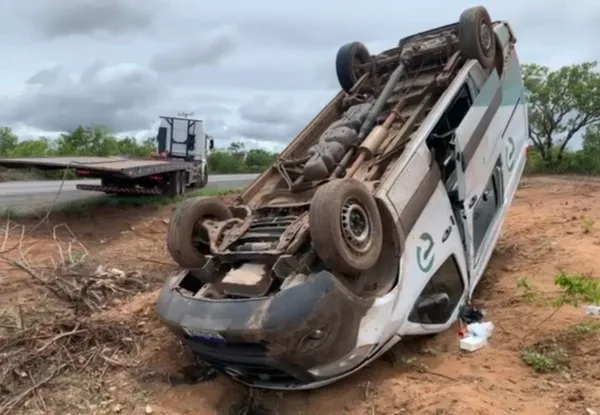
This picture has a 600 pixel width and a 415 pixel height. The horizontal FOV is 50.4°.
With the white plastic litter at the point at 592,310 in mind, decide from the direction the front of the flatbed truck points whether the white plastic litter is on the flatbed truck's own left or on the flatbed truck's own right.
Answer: on the flatbed truck's own right

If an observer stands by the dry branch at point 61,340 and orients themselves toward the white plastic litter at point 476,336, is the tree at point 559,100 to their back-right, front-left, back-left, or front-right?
front-left

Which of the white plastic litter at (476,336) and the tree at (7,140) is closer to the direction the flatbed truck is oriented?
the tree

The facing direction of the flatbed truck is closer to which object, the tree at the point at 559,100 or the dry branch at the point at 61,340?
the tree

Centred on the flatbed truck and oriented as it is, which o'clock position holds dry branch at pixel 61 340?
The dry branch is roughly at 5 o'clock from the flatbed truck.

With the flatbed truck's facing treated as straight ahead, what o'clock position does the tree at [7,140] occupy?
The tree is roughly at 10 o'clock from the flatbed truck.

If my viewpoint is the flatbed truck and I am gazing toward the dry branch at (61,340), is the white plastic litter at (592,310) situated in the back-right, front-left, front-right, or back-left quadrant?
front-left

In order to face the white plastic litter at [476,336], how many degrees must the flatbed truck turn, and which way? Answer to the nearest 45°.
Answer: approximately 135° to its right

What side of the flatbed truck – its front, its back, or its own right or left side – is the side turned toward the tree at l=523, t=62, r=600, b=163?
front

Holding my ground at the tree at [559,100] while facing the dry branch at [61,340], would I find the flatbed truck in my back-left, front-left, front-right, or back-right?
front-right

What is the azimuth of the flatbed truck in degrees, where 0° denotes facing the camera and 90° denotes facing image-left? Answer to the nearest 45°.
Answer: approximately 225°
